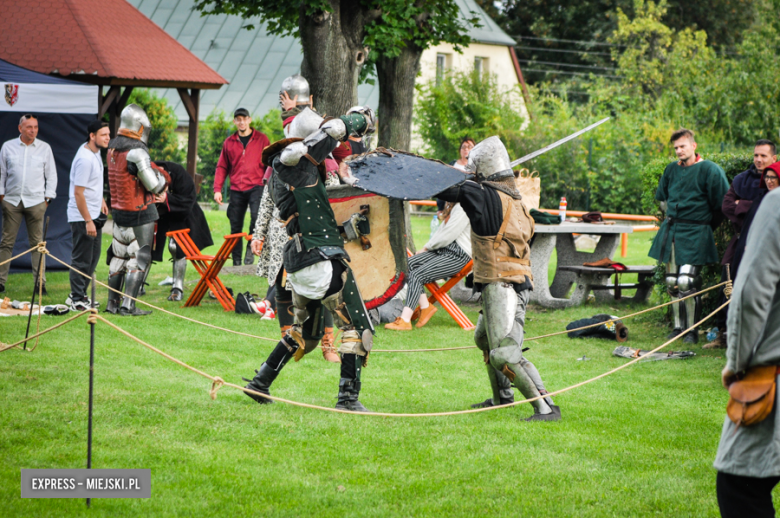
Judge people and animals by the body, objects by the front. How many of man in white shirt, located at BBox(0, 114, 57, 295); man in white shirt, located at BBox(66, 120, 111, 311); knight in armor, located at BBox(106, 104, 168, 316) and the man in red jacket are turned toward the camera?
2

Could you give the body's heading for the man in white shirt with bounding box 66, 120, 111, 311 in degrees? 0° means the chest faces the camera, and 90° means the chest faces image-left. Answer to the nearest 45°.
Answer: approximately 270°

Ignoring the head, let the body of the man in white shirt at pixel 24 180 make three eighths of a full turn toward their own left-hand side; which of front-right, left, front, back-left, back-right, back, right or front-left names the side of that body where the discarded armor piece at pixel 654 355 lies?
right

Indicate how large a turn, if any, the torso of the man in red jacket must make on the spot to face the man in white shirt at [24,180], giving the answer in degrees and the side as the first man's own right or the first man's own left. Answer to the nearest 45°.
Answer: approximately 45° to the first man's own right

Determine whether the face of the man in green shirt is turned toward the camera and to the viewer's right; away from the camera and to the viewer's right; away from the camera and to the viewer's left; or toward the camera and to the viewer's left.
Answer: toward the camera and to the viewer's left

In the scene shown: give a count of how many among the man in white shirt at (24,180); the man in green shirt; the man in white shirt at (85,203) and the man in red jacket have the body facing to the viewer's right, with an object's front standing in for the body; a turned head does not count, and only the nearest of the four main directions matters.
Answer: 1

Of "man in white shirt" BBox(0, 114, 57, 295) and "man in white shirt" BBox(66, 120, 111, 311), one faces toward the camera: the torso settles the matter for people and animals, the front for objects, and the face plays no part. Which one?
"man in white shirt" BBox(0, 114, 57, 295)

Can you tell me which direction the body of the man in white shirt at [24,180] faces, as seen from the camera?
toward the camera

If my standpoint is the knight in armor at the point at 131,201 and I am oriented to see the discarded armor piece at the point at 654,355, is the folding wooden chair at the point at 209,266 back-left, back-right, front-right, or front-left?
front-left

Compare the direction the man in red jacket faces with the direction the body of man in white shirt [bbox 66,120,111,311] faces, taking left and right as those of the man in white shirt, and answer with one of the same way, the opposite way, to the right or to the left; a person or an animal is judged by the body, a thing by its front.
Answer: to the right

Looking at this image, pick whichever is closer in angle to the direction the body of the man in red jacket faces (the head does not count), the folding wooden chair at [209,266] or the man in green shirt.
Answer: the folding wooden chair

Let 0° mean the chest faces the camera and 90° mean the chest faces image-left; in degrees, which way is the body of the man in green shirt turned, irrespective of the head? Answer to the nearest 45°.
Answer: approximately 45°
